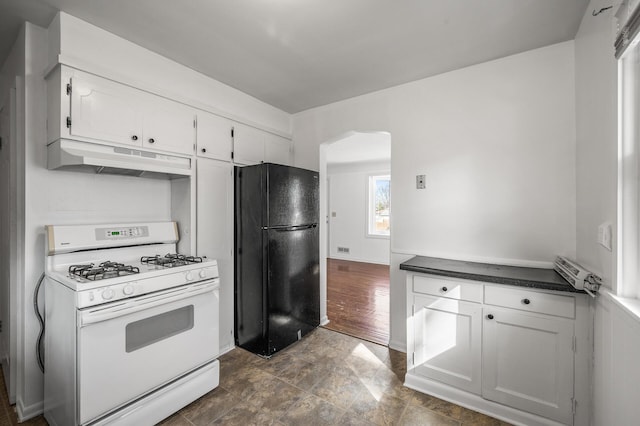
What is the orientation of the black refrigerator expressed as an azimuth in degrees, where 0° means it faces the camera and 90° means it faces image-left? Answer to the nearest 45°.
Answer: approximately 315°

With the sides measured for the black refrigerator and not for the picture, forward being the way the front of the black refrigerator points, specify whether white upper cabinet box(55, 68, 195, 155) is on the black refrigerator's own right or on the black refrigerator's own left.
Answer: on the black refrigerator's own right
